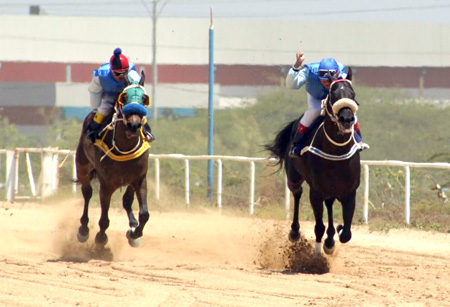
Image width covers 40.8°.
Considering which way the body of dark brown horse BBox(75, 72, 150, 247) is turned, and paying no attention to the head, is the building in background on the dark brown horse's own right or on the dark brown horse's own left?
on the dark brown horse's own left

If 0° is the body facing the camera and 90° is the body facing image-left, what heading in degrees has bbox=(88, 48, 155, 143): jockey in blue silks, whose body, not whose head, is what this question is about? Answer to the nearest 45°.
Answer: approximately 315°

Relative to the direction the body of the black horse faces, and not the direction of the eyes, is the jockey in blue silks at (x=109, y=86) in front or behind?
behind

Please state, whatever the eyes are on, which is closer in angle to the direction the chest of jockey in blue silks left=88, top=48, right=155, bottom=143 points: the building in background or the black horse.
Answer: the black horse

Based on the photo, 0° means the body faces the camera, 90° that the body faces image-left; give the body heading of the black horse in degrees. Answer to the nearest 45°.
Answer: approximately 315°

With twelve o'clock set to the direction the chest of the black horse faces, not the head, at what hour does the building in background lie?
The building in background is roughly at 7 o'clock from the black horse.

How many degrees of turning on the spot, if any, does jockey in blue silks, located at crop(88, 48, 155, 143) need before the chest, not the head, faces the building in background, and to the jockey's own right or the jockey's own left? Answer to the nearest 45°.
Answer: approximately 135° to the jockey's own left
